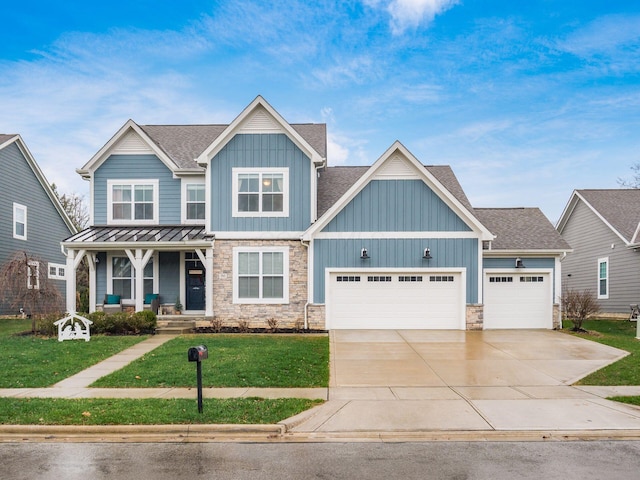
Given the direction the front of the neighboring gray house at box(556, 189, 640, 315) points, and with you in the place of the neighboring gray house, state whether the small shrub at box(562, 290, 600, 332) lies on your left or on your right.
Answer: on your right

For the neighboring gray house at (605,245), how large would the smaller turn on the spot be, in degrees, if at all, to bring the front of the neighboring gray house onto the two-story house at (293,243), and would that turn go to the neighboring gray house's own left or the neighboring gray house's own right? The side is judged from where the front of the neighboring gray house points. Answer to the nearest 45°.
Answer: approximately 90° to the neighboring gray house's own right

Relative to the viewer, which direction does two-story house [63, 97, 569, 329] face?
toward the camera

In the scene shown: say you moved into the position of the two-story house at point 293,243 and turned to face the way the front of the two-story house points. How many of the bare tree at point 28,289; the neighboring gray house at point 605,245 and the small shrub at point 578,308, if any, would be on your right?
1

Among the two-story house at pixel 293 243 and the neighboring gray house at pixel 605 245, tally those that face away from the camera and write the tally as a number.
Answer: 0

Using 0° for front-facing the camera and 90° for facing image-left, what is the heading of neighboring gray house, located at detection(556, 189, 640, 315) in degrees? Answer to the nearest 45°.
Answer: approximately 315°

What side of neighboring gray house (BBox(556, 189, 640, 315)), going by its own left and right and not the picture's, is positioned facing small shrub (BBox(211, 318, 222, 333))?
right

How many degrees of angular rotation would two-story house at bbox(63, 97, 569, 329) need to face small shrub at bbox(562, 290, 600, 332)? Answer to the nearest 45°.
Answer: approximately 90° to its left

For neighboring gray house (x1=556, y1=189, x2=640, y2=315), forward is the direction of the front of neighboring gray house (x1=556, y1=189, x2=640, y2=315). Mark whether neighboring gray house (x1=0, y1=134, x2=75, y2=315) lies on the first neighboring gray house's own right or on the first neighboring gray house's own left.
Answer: on the first neighboring gray house's own right
